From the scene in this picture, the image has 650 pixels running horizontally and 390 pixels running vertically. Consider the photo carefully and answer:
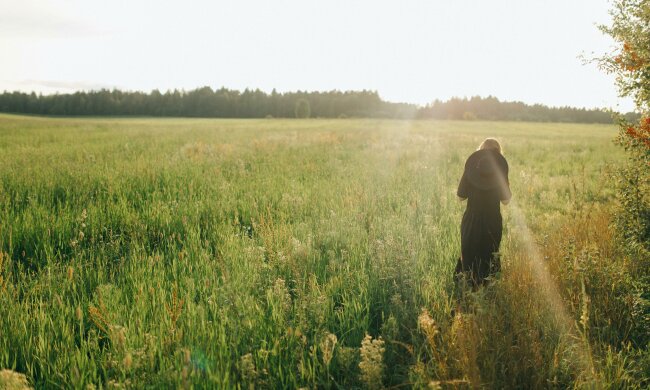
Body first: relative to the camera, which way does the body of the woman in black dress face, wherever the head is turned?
away from the camera

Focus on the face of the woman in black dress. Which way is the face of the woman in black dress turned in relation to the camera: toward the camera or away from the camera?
away from the camera
